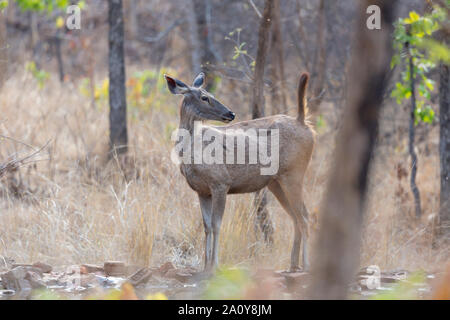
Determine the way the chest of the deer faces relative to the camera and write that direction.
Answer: to the viewer's left

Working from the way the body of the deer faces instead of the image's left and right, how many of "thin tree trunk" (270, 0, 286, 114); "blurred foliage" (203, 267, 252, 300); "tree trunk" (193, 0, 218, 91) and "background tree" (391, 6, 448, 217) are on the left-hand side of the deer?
1

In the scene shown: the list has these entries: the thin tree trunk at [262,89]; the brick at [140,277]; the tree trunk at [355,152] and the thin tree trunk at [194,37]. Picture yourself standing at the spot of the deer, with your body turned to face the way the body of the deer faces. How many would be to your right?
2

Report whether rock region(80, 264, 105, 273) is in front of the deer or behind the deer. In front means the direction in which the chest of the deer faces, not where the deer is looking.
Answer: in front

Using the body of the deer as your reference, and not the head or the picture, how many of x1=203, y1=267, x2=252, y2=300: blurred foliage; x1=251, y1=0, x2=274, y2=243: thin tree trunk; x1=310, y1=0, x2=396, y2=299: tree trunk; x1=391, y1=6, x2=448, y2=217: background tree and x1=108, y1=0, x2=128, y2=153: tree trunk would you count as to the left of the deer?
2

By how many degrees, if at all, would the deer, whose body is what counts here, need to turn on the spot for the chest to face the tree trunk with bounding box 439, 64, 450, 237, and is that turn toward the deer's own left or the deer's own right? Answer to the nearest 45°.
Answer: approximately 135° to the deer's own right

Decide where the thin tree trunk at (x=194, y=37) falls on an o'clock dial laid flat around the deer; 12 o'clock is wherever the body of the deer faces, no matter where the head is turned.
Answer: The thin tree trunk is roughly at 3 o'clock from the deer.

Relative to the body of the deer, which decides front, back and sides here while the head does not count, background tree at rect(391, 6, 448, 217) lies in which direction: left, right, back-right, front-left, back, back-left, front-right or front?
back-right

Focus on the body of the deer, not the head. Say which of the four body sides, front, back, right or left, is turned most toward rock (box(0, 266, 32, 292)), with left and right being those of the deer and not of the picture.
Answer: front

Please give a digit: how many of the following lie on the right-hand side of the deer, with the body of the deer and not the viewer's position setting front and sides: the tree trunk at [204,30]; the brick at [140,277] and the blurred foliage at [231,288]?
1

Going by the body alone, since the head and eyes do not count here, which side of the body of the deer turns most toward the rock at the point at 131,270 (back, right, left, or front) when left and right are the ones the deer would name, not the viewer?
front

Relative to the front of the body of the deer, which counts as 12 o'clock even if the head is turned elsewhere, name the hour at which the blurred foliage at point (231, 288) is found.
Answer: The blurred foliage is roughly at 9 o'clock from the deer.

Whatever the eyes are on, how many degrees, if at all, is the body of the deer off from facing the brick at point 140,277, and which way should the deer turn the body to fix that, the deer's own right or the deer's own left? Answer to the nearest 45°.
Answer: approximately 45° to the deer's own left

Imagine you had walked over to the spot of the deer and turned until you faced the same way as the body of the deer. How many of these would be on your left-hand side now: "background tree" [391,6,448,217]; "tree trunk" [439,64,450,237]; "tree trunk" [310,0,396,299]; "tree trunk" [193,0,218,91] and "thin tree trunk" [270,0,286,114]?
1

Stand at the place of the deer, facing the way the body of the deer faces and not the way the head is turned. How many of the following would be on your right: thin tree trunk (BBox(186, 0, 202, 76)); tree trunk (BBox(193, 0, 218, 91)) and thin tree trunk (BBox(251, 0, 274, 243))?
3

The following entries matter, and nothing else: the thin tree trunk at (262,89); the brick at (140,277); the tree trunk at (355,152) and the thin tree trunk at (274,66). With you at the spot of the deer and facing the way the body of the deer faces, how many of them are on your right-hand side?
2

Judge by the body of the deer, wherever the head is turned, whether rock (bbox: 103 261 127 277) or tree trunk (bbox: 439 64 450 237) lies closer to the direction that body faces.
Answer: the rock

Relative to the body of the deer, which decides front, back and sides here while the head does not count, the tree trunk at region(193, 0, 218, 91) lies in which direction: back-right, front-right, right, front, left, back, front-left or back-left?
right
